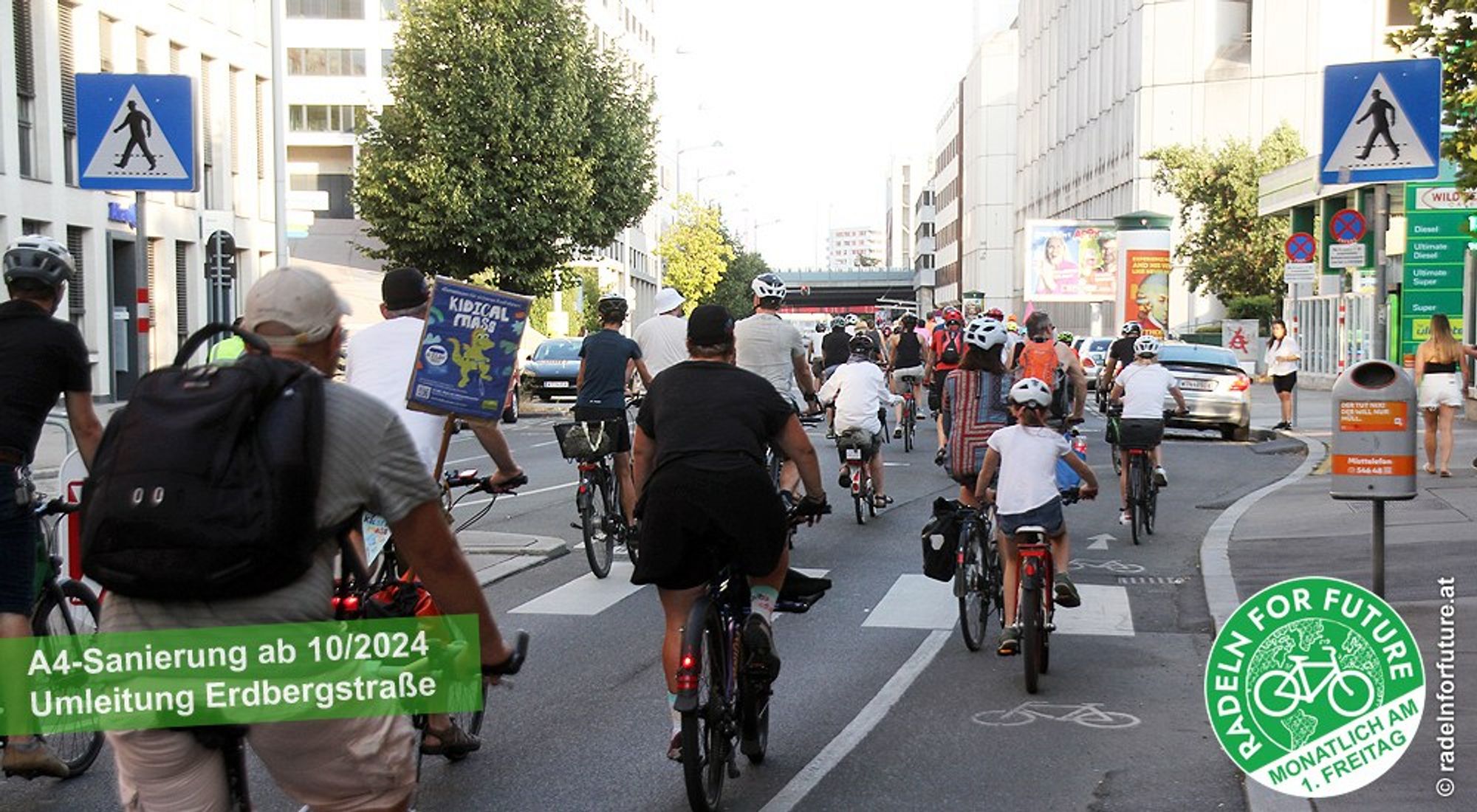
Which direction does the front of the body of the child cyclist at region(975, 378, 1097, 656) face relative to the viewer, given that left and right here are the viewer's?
facing away from the viewer

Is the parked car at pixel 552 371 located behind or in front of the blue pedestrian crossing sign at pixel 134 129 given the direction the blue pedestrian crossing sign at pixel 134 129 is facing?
behind

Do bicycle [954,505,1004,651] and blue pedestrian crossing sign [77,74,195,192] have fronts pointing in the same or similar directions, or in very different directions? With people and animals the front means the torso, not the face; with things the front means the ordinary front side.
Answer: very different directions

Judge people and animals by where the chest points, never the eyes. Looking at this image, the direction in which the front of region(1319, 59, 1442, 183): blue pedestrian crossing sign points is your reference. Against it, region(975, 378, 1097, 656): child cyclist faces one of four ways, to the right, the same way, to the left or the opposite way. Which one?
the opposite way

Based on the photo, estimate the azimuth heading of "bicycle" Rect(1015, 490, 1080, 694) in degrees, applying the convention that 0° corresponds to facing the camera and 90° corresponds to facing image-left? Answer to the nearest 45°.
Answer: approximately 180°

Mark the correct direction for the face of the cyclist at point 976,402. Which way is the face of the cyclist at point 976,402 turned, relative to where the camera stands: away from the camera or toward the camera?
away from the camera

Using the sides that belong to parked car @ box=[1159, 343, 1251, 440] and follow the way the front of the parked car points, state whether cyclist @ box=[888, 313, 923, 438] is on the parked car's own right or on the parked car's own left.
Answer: on the parked car's own left

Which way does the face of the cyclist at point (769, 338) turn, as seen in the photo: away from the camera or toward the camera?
away from the camera

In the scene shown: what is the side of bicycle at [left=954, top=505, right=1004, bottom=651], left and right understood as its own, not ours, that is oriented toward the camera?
back

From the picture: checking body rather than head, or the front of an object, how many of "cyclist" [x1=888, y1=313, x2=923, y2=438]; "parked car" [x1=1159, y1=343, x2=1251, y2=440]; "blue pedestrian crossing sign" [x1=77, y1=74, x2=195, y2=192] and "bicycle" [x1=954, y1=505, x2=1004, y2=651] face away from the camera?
3

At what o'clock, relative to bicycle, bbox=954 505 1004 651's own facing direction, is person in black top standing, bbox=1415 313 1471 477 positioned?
The person in black top standing is roughly at 1 o'clock from the bicycle.

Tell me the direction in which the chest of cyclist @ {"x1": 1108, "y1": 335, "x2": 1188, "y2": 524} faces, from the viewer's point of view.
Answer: away from the camera

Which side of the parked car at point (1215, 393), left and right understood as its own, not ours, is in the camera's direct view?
back

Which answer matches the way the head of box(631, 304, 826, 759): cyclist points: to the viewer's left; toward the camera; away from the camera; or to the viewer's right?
away from the camera

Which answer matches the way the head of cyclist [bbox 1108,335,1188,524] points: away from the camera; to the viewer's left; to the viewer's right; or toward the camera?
away from the camera
